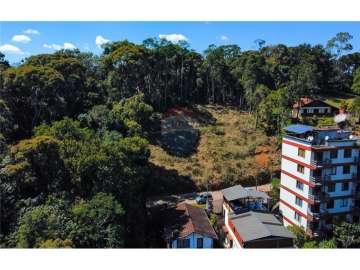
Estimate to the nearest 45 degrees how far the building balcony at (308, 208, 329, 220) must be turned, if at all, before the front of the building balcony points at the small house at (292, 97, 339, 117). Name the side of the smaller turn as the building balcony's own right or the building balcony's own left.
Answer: approximately 135° to the building balcony's own left

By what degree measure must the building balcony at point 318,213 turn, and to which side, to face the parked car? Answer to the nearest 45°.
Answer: approximately 135° to its right

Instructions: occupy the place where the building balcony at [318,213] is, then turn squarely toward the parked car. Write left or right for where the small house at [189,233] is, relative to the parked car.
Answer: left

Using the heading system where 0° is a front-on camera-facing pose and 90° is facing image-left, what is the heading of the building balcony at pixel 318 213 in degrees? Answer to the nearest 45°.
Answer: approximately 315°

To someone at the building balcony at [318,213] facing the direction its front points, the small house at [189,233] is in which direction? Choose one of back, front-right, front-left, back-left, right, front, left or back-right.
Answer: right
